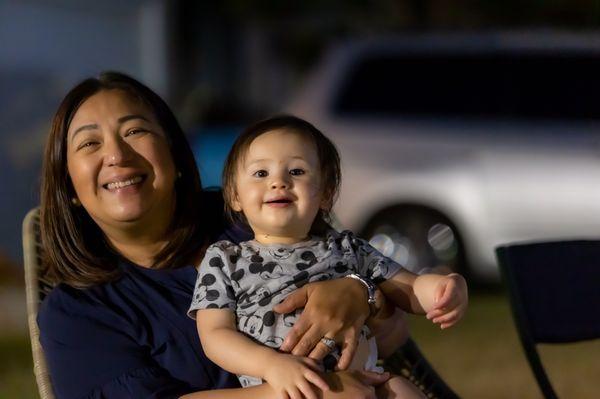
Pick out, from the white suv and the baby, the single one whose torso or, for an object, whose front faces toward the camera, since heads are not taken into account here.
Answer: the baby

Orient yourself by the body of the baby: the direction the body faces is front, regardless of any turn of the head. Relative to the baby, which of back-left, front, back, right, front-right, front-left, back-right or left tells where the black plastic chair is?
back-left

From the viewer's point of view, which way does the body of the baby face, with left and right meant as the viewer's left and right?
facing the viewer

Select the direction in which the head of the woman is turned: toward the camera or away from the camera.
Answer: toward the camera
